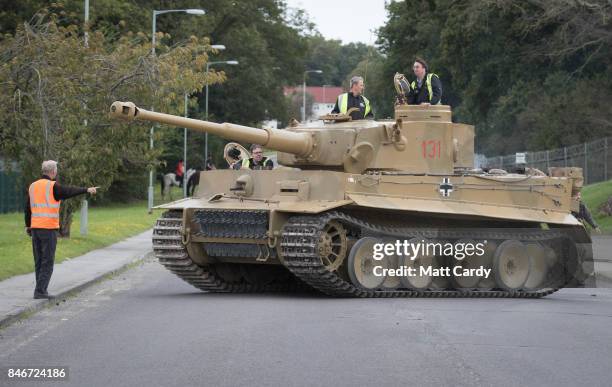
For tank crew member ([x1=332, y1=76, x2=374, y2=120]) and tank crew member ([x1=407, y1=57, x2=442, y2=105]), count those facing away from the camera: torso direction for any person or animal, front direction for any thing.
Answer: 0

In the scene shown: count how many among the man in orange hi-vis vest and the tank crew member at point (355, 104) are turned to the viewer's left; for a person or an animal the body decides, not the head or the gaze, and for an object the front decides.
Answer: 0

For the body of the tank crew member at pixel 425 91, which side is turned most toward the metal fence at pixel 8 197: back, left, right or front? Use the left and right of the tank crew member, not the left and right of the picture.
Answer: right

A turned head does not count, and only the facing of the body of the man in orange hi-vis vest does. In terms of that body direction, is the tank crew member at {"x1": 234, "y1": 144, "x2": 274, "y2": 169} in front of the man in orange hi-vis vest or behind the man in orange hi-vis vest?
in front

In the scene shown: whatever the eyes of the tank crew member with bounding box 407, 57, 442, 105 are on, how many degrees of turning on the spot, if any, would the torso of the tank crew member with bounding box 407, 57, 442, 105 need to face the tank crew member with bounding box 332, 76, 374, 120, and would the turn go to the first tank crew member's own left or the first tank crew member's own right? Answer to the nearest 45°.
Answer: approximately 45° to the first tank crew member's own right

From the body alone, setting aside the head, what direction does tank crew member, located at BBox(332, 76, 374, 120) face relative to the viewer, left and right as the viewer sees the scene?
facing the viewer and to the right of the viewer

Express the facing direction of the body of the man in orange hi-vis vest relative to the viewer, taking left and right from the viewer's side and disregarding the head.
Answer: facing away from the viewer and to the right of the viewer

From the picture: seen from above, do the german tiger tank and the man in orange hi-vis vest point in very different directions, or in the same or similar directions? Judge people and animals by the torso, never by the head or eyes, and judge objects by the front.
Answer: very different directions
